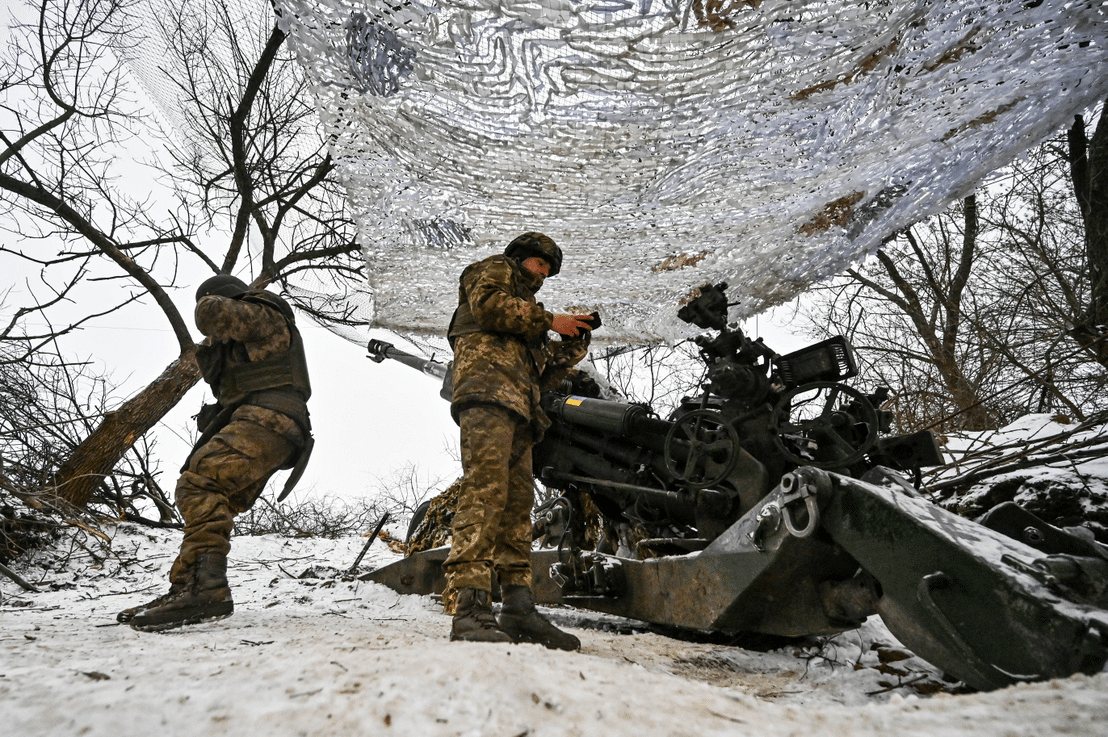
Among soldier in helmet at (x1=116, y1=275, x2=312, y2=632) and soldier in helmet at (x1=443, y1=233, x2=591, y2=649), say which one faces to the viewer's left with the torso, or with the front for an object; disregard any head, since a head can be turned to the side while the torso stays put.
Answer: soldier in helmet at (x1=116, y1=275, x2=312, y2=632)

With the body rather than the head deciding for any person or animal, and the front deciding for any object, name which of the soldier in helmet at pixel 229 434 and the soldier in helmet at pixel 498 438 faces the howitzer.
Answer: the soldier in helmet at pixel 498 438

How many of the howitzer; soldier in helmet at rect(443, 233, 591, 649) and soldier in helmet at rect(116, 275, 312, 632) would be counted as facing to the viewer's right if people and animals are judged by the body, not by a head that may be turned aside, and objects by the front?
1

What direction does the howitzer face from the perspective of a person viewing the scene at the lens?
facing away from the viewer and to the left of the viewer

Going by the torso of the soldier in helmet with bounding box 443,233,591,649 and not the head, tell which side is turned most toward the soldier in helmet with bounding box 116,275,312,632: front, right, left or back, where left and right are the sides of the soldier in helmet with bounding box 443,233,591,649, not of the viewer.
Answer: back

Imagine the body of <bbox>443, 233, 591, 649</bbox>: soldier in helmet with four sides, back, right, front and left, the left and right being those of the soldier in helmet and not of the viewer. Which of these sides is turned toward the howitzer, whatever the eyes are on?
front

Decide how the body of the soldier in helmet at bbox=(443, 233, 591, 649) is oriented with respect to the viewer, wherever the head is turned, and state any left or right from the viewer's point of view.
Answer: facing to the right of the viewer

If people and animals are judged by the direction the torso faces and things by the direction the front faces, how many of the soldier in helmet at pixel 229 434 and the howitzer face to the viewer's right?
0

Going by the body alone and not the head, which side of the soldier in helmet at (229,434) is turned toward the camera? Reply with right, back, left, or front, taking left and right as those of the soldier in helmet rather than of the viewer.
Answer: left
